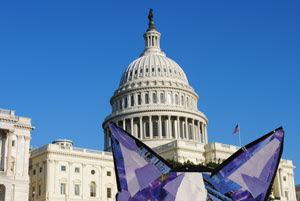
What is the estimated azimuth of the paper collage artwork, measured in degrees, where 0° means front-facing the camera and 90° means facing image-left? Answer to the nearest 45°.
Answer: approximately 0°
